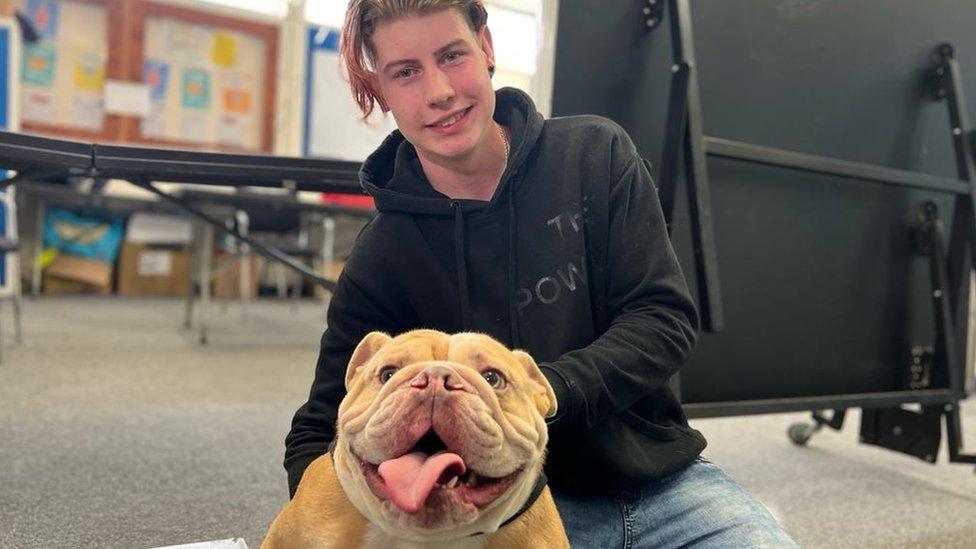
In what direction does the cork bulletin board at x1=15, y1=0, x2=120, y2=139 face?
toward the camera

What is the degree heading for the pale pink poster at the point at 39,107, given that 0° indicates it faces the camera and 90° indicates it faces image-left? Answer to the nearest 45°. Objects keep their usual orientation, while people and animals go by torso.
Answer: approximately 0°

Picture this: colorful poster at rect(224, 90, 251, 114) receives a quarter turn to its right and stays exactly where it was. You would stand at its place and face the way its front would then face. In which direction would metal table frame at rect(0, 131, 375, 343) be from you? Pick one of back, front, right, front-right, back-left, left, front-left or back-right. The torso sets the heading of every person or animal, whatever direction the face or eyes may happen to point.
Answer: left

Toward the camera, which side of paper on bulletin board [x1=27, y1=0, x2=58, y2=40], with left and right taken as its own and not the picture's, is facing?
front

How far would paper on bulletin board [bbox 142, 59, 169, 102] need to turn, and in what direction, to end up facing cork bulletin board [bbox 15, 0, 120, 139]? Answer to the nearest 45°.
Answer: approximately 90° to its right

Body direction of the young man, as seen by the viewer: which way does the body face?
toward the camera

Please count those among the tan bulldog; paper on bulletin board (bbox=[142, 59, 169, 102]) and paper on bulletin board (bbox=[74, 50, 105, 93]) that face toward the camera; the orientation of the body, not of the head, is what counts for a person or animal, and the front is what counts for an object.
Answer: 3

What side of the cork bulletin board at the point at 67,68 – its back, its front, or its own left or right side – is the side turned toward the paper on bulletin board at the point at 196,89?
left
